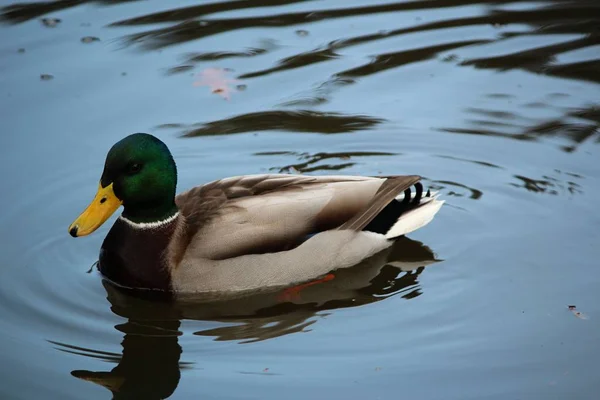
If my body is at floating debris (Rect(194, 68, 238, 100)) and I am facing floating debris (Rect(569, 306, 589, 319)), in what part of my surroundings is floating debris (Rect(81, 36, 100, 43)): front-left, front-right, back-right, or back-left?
back-right

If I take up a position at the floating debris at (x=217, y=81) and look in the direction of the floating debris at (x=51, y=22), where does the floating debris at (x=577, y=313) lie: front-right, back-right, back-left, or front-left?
back-left

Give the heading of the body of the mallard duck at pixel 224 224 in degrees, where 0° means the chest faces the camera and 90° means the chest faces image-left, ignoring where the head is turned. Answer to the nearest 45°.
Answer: approximately 45°

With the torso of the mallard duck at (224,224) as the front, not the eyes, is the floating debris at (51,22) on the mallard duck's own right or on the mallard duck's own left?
on the mallard duck's own right

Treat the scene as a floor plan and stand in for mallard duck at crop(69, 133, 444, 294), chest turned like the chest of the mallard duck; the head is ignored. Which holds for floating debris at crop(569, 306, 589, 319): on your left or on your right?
on your left

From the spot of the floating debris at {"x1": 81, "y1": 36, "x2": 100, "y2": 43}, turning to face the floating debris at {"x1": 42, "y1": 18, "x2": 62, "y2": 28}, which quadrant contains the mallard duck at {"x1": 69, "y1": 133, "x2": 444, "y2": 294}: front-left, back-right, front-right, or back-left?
back-left

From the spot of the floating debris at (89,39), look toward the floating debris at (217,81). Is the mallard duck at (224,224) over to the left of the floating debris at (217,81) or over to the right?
right

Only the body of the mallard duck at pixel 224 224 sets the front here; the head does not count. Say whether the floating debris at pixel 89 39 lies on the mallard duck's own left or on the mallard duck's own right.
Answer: on the mallard duck's own right

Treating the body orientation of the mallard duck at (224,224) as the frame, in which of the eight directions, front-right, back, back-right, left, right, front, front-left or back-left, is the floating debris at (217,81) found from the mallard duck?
back-right
